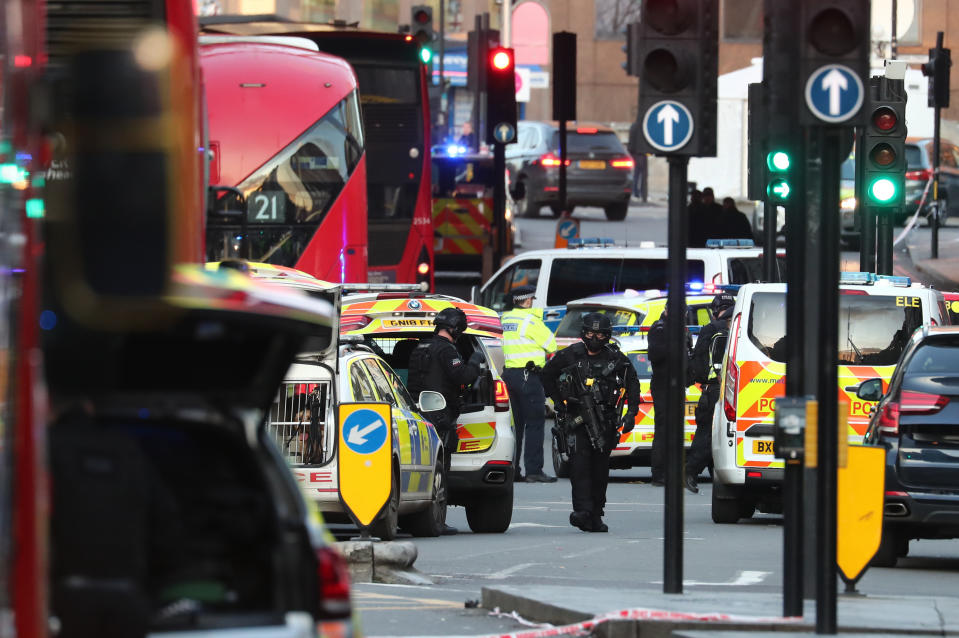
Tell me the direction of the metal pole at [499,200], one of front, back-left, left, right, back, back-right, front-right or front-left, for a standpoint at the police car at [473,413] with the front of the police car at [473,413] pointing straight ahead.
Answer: front

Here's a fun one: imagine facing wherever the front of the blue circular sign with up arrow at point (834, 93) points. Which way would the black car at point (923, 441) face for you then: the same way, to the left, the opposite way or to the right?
the opposite way

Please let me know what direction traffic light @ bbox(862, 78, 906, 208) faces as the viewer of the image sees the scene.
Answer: facing the viewer

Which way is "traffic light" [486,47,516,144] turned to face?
toward the camera

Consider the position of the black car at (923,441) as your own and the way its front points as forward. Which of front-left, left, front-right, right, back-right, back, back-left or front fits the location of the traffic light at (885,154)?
front

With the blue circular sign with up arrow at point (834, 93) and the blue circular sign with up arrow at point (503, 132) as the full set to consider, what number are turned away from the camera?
0

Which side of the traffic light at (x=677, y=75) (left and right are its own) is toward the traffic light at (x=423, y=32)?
back

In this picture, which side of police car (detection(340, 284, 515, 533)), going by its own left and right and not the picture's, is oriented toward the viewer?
back

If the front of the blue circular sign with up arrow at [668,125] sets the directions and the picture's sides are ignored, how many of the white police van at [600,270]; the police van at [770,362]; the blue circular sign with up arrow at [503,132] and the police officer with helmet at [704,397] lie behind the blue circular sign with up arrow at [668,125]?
4

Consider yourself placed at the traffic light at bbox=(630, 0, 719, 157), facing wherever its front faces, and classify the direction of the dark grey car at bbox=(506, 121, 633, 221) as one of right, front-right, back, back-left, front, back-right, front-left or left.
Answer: back
